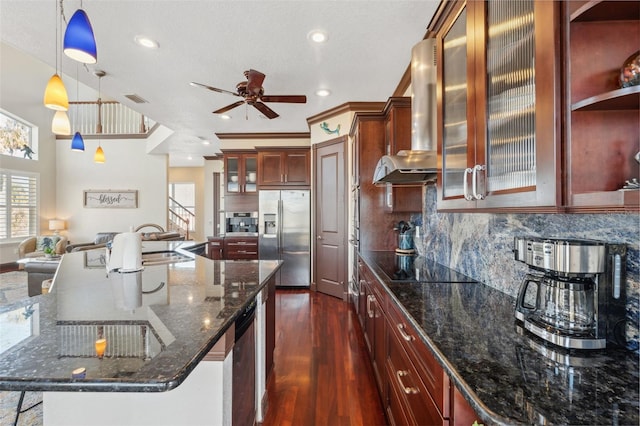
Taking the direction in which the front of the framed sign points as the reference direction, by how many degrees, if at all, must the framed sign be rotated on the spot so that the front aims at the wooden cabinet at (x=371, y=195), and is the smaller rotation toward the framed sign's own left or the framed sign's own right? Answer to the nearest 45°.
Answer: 0° — it already faces it

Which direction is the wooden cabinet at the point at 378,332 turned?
to the viewer's left

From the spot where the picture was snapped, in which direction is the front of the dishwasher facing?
facing to the right of the viewer

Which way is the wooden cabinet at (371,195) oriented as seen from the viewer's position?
to the viewer's left

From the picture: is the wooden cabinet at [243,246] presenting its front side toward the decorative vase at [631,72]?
yes

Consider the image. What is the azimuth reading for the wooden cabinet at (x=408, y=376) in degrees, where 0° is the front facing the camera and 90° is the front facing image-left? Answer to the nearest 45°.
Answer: approximately 90°

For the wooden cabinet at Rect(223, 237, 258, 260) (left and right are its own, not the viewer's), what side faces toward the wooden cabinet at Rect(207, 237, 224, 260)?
right

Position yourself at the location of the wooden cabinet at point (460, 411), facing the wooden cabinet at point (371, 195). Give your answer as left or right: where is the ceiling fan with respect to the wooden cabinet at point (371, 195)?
left

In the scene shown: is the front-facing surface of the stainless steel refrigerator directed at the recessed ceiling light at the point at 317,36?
yes

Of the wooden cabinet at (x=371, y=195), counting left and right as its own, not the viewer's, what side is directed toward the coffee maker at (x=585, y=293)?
left

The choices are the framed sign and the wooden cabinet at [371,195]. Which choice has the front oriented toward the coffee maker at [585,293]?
the framed sign

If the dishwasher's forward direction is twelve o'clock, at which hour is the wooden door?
The wooden door is roughly at 10 o'clock from the dishwasher.

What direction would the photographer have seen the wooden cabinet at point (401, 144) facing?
facing to the left of the viewer
